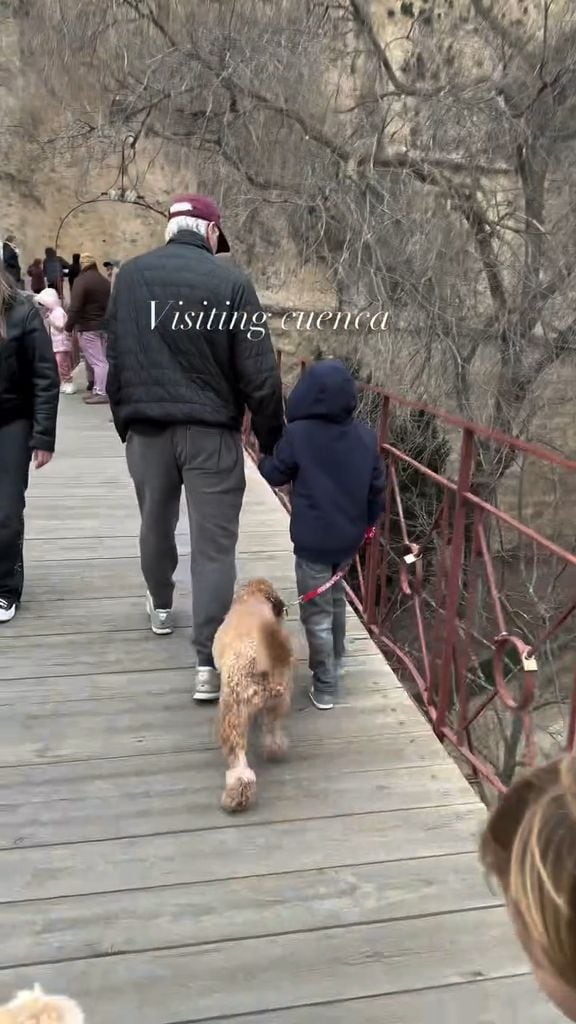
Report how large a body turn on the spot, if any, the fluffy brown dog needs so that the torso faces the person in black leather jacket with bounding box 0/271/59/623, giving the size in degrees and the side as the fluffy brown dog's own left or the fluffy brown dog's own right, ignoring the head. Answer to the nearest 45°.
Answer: approximately 45° to the fluffy brown dog's own left

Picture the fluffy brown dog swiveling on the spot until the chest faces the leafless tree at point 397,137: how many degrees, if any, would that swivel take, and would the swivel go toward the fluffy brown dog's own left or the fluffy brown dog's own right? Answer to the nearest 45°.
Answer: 0° — it already faces it

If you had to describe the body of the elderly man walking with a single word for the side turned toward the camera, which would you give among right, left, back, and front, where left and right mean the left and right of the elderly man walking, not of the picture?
back

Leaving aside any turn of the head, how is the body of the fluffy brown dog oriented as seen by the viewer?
away from the camera

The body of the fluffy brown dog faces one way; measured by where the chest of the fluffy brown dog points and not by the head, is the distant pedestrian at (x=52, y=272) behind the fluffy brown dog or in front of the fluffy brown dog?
in front

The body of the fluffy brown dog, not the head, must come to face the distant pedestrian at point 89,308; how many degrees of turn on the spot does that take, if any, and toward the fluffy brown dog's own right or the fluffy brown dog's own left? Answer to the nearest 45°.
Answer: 0° — it already faces them

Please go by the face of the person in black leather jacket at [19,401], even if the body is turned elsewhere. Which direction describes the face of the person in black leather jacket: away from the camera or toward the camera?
away from the camera

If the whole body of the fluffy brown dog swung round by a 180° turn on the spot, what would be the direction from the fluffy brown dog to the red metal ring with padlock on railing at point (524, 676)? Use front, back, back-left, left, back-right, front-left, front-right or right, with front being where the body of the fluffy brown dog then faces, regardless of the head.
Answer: left

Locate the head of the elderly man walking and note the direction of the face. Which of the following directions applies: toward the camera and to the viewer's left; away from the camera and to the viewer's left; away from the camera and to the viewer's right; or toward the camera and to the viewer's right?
away from the camera and to the viewer's right

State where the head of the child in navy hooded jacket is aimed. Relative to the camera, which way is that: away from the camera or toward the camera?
away from the camera
